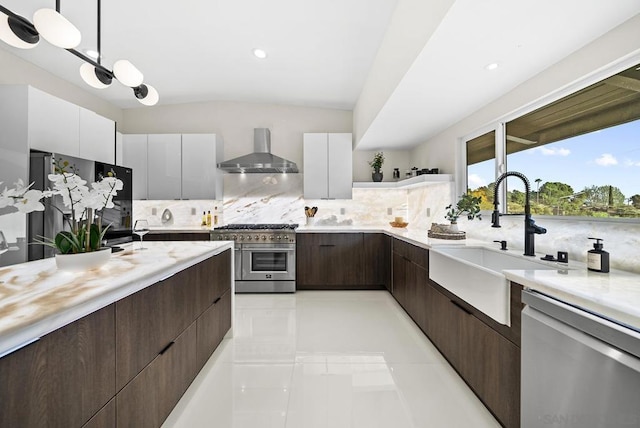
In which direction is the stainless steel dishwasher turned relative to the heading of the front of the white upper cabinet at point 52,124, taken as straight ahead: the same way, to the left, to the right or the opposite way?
the opposite way

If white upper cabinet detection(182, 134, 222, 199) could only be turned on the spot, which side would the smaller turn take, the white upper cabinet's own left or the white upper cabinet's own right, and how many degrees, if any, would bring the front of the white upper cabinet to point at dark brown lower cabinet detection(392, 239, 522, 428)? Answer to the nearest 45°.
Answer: approximately 45° to the white upper cabinet's own left

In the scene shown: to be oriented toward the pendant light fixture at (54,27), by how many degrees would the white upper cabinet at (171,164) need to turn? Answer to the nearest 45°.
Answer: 0° — it already faces it

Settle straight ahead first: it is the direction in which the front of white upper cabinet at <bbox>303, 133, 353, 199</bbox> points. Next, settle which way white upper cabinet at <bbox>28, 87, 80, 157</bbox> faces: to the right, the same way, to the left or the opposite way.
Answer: to the left

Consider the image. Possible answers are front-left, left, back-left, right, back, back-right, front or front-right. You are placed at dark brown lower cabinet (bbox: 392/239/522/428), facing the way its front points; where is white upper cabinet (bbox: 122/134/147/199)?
front-right

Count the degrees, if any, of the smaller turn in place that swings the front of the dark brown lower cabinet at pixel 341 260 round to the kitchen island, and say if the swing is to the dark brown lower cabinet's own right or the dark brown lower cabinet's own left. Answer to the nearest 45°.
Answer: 0° — it already faces it

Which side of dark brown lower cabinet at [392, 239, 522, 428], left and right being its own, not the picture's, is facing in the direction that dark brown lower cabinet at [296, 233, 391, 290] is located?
right

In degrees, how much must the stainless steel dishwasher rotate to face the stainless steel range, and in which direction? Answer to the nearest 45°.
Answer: approximately 45° to its right

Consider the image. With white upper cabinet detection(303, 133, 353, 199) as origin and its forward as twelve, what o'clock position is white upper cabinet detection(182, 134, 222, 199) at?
white upper cabinet detection(182, 134, 222, 199) is roughly at 3 o'clock from white upper cabinet detection(303, 133, 353, 199).

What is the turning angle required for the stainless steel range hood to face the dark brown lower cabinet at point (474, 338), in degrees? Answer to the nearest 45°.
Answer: approximately 45° to its left

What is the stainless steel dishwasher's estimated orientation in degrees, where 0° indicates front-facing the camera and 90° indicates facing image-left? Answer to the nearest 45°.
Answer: approximately 45°

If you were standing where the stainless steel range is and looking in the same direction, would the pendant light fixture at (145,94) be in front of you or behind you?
in front

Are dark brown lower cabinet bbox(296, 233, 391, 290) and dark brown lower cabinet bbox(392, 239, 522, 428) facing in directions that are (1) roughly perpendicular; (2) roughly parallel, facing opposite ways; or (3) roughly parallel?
roughly perpendicular
